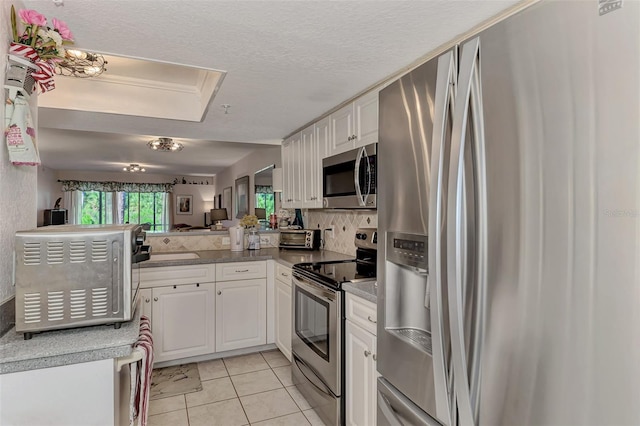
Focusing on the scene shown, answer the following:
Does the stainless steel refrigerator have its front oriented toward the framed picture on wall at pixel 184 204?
no

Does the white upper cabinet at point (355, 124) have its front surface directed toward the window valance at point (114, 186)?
no

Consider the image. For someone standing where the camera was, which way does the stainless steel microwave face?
facing the viewer and to the left of the viewer

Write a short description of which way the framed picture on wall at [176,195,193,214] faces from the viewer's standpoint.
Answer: facing the viewer

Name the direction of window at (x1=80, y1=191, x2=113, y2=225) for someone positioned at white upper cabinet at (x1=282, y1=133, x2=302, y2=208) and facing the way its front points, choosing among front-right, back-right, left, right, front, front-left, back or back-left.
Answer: right

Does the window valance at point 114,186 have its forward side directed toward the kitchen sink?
yes

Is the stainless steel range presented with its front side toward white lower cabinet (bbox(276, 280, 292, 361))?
no

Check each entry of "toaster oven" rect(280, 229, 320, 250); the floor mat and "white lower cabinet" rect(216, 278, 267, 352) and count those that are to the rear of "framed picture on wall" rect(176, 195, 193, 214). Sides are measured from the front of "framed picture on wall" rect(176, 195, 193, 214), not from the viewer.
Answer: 0

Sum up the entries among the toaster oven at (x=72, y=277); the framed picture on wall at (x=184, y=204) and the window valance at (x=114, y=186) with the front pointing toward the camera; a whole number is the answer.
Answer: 2

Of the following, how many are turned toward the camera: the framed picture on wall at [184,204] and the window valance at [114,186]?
2

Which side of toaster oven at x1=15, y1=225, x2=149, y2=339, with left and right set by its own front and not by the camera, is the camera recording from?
right

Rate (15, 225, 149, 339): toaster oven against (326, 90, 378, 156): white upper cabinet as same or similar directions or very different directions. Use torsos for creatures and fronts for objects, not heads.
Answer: very different directions
